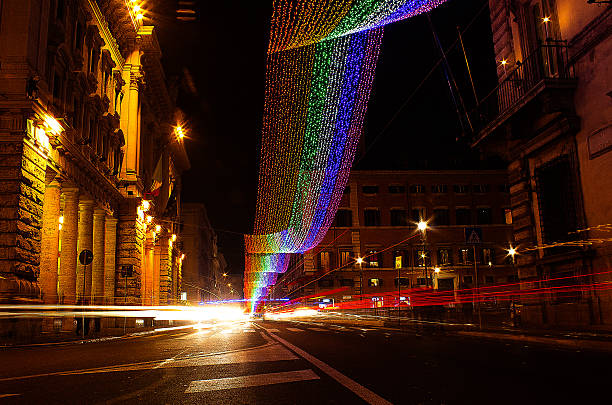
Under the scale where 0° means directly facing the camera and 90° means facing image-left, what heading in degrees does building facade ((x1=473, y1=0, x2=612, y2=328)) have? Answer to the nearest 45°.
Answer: approximately 45°

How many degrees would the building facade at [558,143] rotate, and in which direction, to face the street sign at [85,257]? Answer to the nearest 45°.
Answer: approximately 45° to its right

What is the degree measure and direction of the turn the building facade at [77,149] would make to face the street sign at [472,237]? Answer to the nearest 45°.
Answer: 0° — it already faces it

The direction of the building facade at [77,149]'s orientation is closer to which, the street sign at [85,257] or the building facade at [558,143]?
the building facade

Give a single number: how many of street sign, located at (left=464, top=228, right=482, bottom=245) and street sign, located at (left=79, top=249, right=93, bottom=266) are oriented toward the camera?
1

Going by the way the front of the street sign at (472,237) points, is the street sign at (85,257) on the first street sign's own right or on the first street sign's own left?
on the first street sign's own right

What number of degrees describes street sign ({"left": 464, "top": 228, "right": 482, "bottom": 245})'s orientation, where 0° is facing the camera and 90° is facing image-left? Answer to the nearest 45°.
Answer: approximately 0°

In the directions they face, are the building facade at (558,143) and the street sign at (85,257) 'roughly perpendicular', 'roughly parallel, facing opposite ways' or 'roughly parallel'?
roughly perpendicular

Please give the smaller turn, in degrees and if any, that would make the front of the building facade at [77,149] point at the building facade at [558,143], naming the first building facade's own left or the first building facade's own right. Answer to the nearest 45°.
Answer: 0° — it already faces it
